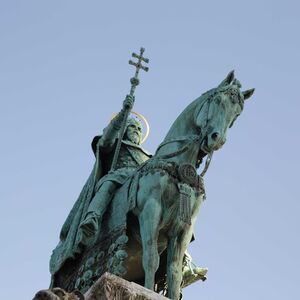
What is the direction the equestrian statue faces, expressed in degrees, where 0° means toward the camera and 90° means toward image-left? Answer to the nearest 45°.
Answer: approximately 315°
